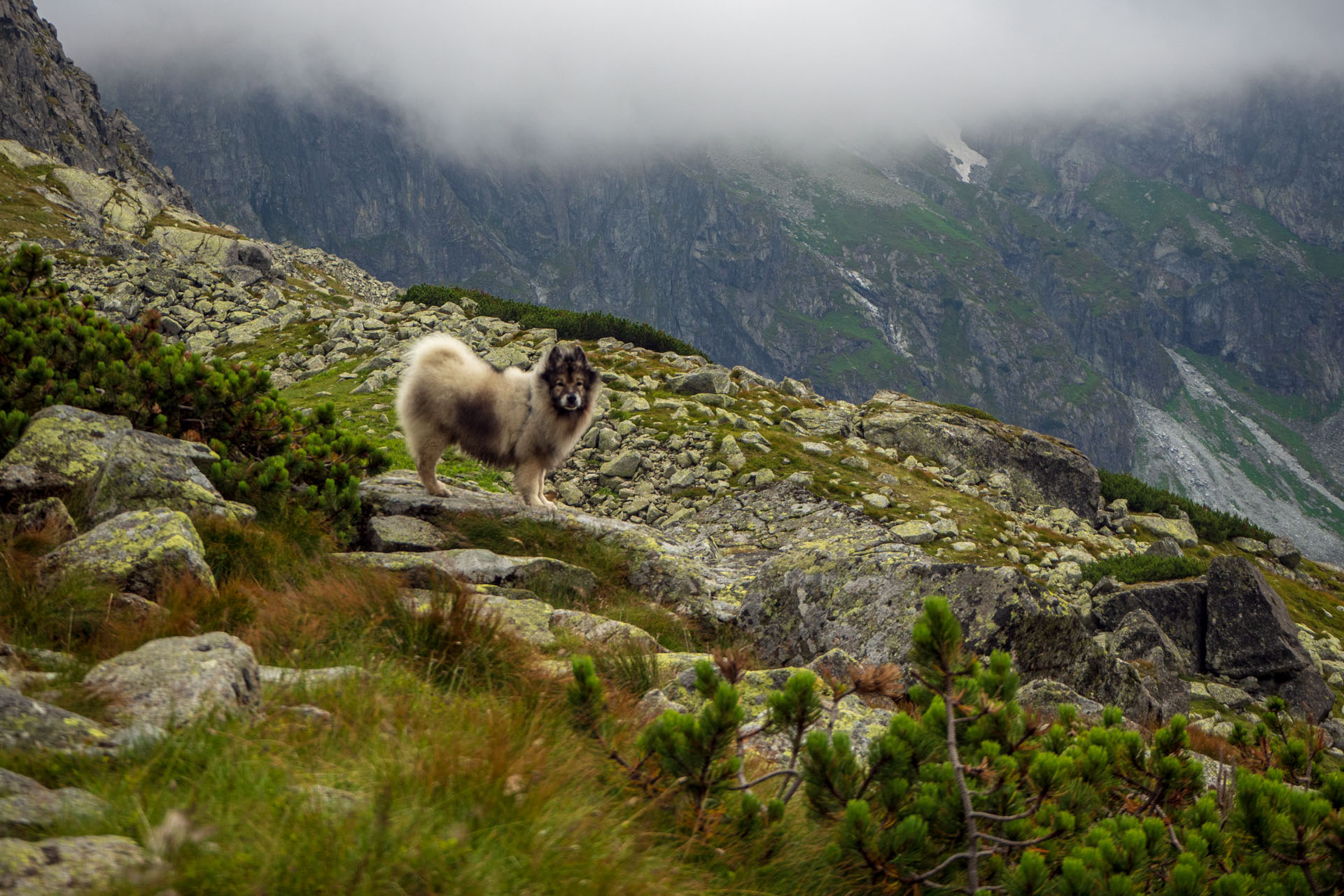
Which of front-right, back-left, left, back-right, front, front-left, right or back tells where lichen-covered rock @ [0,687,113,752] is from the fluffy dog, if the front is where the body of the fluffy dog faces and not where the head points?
right

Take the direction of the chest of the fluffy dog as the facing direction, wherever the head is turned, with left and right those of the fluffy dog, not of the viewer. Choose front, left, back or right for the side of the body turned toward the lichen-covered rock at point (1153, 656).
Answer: front

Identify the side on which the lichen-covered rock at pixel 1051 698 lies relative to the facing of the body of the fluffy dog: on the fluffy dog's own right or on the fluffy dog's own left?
on the fluffy dog's own right

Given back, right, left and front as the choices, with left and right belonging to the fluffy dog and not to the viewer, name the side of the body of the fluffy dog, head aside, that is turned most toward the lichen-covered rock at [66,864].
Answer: right

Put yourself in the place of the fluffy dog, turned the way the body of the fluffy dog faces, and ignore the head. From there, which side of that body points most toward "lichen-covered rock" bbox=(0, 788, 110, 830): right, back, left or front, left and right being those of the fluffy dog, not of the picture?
right

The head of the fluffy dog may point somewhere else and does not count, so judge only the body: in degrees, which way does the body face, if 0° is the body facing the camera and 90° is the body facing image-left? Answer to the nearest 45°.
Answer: approximately 270°

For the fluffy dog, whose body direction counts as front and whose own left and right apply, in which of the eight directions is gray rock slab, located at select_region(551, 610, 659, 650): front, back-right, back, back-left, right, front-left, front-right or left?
right
